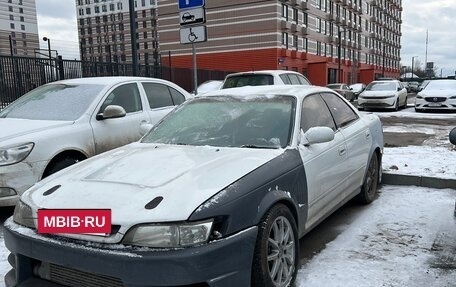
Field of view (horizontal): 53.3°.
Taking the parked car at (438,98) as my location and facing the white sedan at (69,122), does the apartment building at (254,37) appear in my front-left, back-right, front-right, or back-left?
back-right

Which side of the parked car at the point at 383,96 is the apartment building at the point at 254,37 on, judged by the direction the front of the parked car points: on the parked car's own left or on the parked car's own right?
on the parked car's own right

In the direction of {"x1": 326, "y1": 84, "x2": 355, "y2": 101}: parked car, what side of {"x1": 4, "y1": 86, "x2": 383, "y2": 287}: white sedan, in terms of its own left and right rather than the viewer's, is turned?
back

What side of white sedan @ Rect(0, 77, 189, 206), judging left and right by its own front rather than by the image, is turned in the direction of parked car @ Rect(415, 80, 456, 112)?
back

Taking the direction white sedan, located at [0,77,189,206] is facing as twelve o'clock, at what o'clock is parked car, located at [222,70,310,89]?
The parked car is roughly at 6 o'clock from the white sedan.

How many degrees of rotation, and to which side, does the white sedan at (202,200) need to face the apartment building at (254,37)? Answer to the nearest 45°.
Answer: approximately 135° to its right

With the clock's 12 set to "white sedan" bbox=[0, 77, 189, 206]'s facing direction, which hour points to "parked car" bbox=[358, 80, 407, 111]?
The parked car is roughly at 6 o'clock from the white sedan.

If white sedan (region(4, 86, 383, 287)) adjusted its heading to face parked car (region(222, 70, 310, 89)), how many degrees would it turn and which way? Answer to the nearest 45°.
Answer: approximately 135° to its right

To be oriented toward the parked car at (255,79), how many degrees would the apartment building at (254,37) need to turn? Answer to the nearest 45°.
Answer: approximately 45° to its right
